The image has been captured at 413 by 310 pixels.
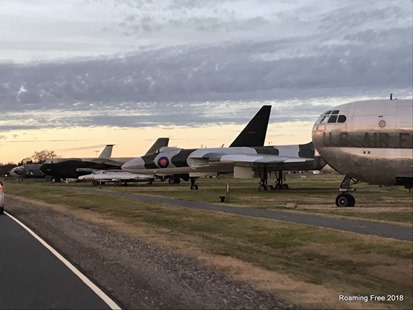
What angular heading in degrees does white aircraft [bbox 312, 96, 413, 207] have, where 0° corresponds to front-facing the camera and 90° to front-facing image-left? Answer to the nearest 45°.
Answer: approximately 90°
